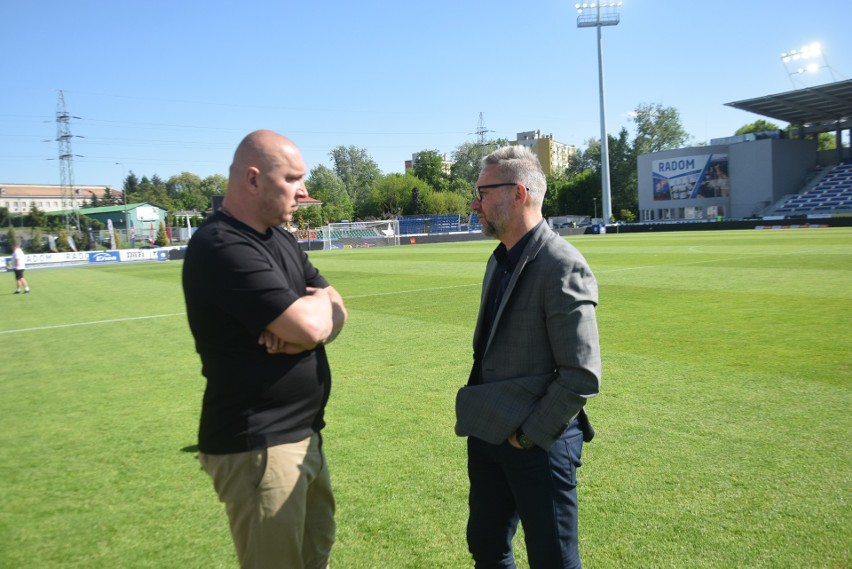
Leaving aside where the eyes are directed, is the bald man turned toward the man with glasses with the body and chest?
yes

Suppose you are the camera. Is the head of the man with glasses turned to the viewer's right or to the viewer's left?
to the viewer's left

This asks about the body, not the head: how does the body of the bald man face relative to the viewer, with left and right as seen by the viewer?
facing to the right of the viewer
